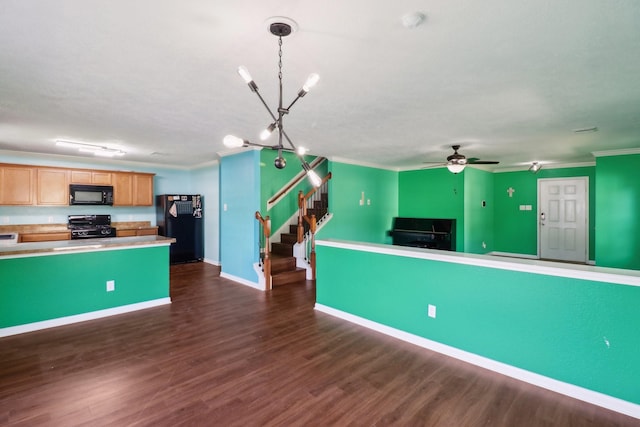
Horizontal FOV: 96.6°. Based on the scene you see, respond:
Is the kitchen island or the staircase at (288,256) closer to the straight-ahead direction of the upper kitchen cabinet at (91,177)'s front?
the kitchen island

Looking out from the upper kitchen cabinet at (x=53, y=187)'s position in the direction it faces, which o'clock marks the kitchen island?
The kitchen island is roughly at 12 o'clock from the upper kitchen cabinet.

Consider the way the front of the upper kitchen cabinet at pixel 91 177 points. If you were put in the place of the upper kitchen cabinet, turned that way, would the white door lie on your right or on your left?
on your left

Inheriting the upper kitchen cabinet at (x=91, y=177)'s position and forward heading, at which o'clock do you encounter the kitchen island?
The kitchen island is roughly at 12 o'clock from the upper kitchen cabinet.

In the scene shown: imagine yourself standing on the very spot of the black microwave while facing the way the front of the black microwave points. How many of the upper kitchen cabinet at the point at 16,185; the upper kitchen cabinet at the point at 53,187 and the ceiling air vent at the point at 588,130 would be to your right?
2

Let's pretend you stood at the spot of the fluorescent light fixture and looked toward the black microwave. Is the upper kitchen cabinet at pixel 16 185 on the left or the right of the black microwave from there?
left

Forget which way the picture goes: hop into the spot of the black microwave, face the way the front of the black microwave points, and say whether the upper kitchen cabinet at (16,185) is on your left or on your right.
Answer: on your right
